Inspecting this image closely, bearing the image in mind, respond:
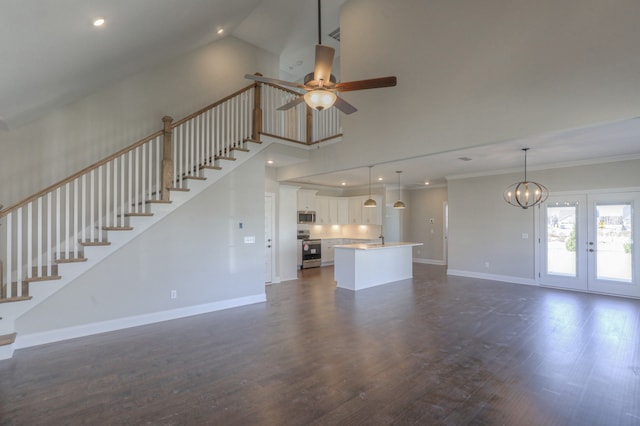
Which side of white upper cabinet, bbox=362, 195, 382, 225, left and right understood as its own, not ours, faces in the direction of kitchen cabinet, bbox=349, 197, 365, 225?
right

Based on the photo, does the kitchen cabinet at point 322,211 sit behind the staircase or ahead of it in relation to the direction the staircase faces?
behind

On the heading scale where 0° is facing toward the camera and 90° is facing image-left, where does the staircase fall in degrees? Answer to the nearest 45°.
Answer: approximately 45°

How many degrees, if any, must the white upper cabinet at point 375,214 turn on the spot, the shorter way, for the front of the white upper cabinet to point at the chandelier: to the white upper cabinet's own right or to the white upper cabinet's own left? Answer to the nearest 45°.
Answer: approximately 90° to the white upper cabinet's own left

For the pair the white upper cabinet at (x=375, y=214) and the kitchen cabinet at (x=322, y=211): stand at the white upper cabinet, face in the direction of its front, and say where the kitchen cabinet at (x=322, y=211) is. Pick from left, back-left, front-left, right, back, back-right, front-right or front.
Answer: front-right
